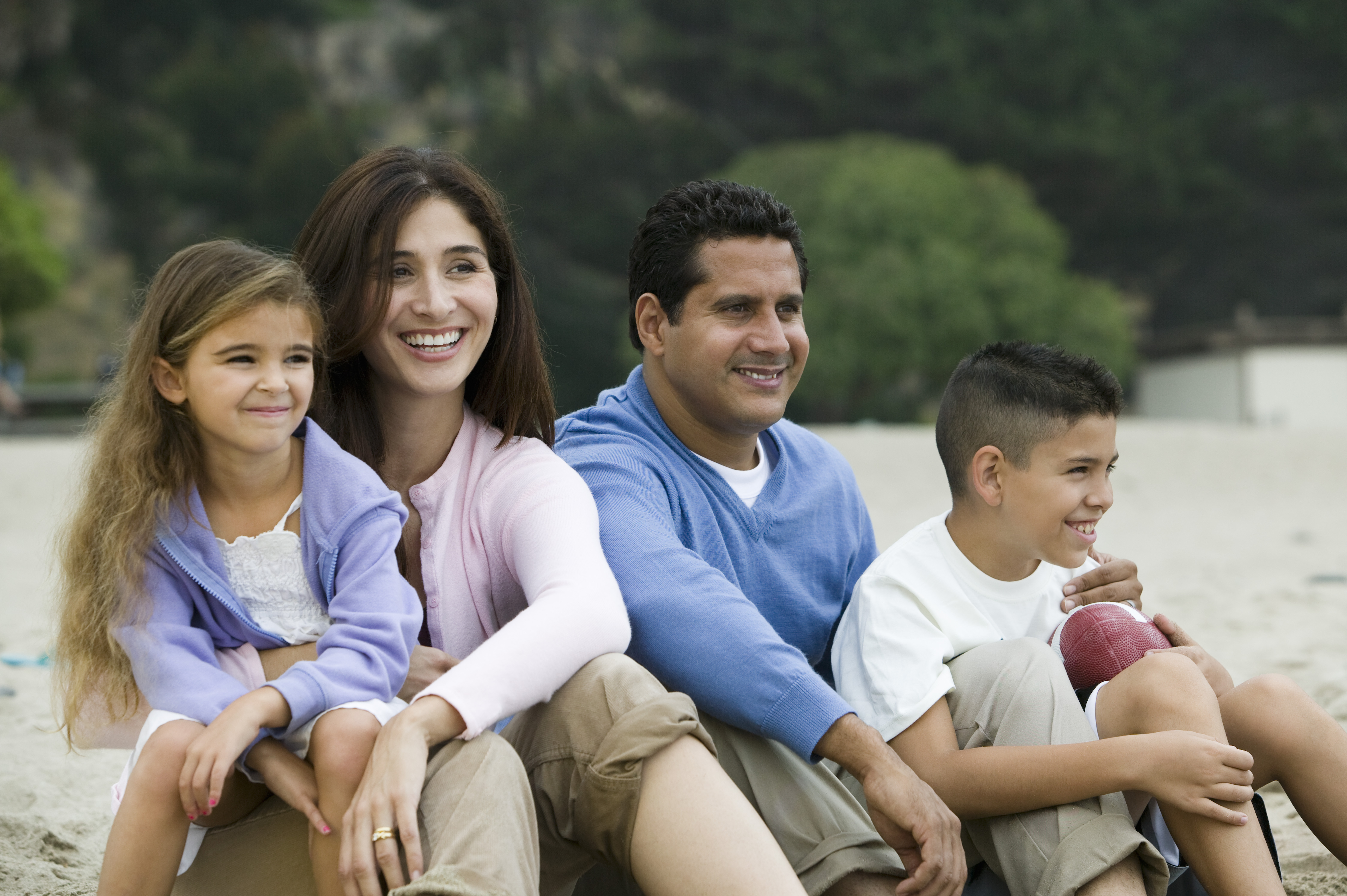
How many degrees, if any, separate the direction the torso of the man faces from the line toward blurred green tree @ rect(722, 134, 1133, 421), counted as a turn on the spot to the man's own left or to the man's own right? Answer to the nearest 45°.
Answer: approximately 135° to the man's own left

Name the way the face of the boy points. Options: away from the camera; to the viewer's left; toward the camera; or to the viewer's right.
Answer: to the viewer's right

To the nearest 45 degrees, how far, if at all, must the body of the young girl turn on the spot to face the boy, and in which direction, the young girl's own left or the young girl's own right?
approximately 90° to the young girl's own left

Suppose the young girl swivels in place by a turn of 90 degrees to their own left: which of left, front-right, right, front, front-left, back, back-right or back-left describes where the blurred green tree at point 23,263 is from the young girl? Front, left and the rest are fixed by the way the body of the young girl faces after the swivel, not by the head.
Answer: left

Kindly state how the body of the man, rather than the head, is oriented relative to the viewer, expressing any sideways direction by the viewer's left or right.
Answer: facing the viewer and to the right of the viewer

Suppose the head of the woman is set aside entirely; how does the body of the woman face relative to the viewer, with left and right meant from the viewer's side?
facing the viewer

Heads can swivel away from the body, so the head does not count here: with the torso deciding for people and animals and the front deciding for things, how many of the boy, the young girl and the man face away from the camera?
0

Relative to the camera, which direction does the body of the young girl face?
toward the camera

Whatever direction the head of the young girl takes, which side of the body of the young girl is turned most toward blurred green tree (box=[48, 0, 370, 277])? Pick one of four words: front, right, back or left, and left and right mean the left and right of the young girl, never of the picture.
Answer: back

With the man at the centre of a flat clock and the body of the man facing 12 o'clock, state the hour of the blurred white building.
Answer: The blurred white building is roughly at 8 o'clock from the man.

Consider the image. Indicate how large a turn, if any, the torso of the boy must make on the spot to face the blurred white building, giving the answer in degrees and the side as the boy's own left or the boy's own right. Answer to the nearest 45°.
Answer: approximately 135° to the boy's own left

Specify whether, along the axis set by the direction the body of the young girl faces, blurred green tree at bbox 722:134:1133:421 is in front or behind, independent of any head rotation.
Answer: behind

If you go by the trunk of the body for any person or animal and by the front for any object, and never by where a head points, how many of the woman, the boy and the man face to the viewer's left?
0

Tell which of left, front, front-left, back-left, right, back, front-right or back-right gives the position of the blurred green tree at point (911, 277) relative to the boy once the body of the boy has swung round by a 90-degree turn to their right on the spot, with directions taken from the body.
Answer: back-right
